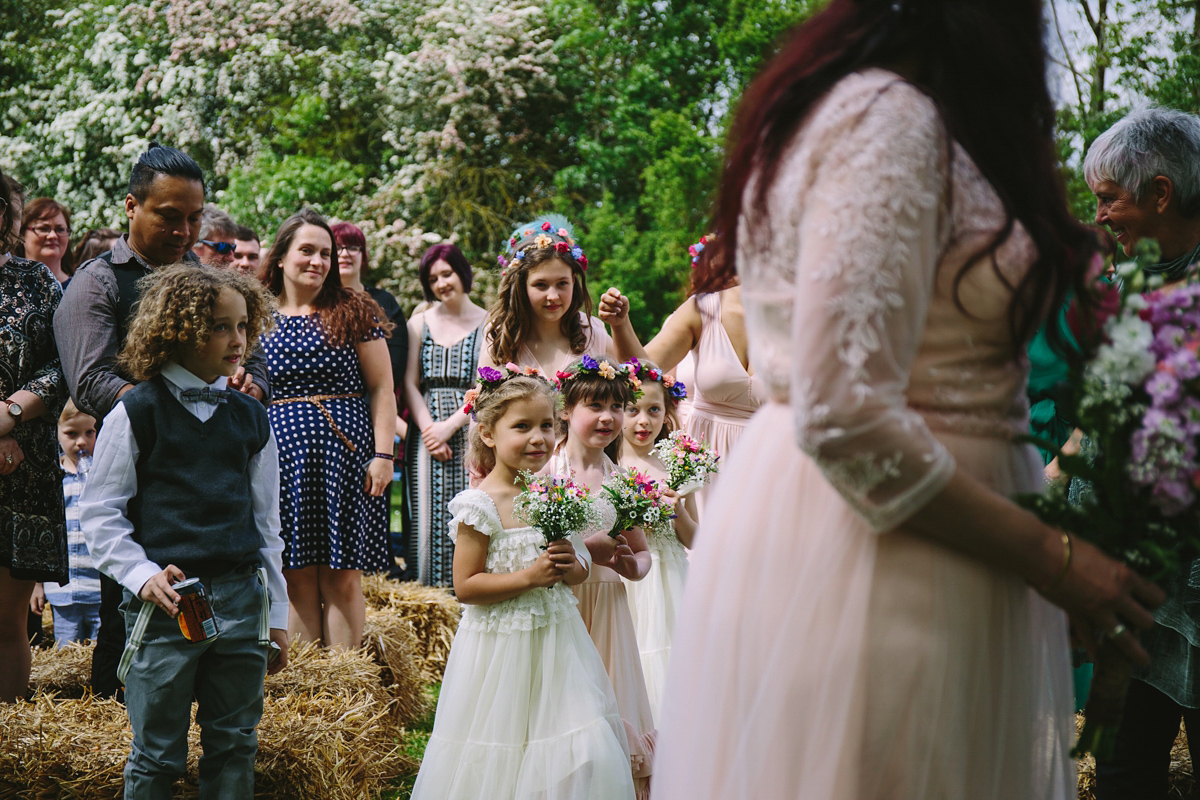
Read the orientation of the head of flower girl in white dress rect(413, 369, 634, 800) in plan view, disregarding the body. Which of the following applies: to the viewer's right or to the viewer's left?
to the viewer's right

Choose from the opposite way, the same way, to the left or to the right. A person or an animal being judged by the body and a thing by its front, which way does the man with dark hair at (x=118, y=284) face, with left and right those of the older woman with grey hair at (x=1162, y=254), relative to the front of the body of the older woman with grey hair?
the opposite way

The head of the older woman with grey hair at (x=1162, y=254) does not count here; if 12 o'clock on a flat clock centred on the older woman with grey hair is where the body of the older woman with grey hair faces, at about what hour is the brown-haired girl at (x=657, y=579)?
The brown-haired girl is roughly at 1 o'clock from the older woman with grey hair.

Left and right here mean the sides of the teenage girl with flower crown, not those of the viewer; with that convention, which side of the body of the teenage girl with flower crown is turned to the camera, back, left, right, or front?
front

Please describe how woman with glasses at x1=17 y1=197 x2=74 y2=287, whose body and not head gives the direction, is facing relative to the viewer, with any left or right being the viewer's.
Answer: facing the viewer and to the right of the viewer

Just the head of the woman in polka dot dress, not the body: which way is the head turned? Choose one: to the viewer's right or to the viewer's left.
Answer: to the viewer's right

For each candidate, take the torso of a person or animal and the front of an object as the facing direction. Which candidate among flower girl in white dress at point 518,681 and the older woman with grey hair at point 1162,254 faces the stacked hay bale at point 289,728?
the older woman with grey hair

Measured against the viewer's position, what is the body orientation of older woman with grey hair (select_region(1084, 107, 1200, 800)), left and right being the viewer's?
facing to the left of the viewer

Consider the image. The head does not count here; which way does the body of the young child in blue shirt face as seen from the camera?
toward the camera
